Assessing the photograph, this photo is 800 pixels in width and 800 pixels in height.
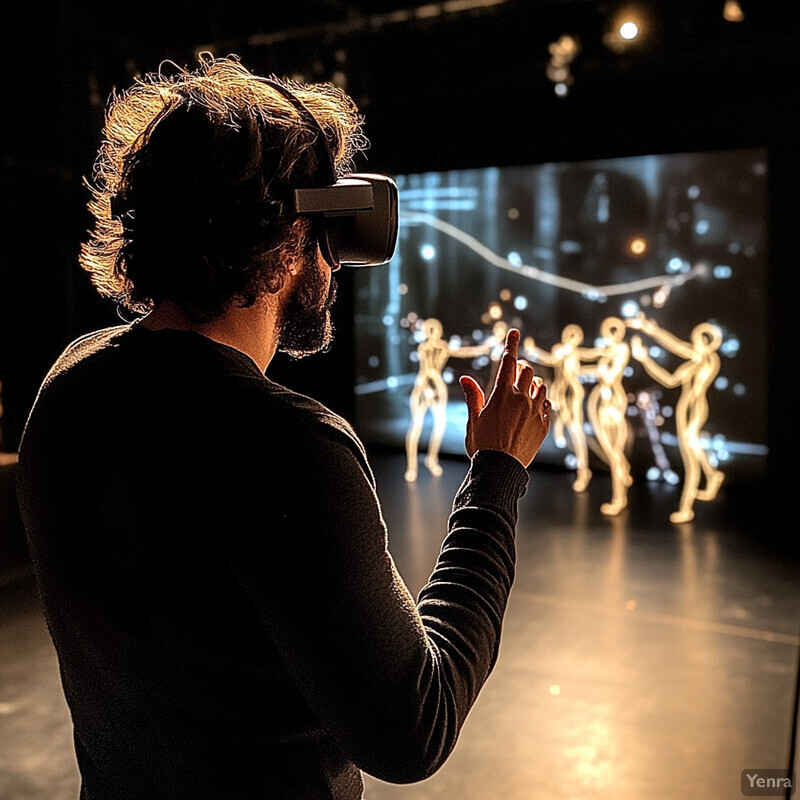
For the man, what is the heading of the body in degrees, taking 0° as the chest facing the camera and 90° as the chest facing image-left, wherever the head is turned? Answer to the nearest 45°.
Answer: approximately 225°

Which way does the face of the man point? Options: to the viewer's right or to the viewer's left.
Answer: to the viewer's right

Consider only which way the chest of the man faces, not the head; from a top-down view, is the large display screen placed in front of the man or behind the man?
in front

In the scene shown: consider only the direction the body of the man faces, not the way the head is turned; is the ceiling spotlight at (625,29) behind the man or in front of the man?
in front
